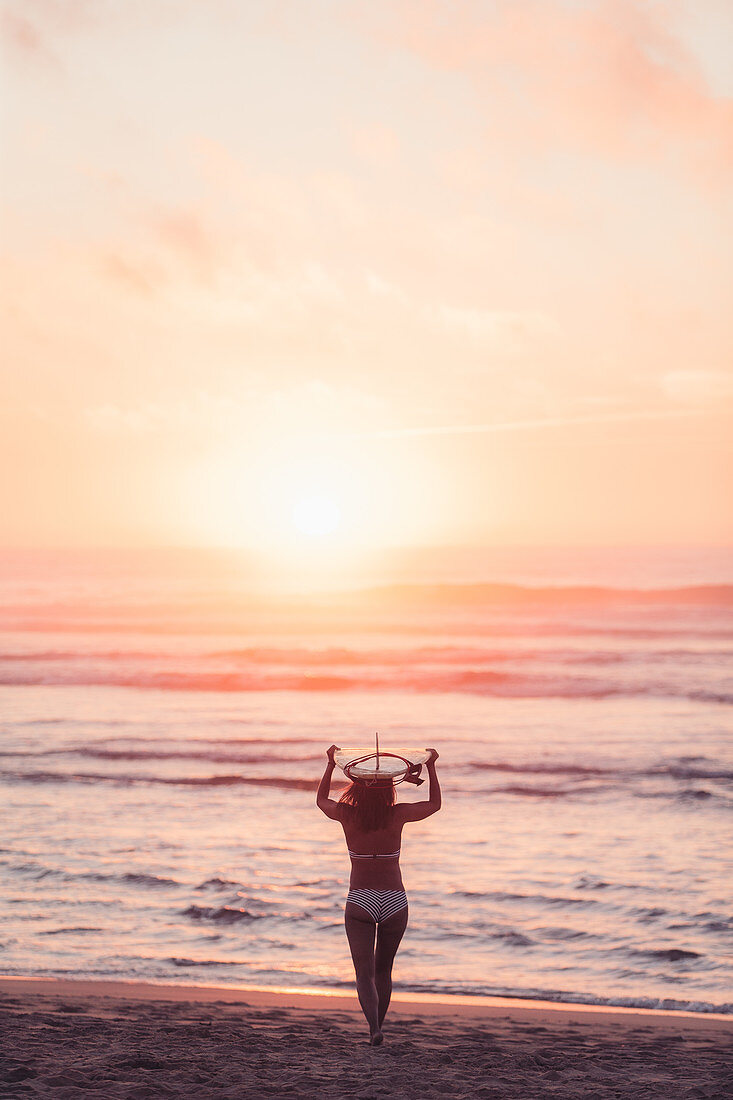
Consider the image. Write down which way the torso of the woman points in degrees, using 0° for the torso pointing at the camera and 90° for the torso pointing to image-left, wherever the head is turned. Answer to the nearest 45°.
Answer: approximately 180°

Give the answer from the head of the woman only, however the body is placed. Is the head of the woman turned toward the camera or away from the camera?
away from the camera
